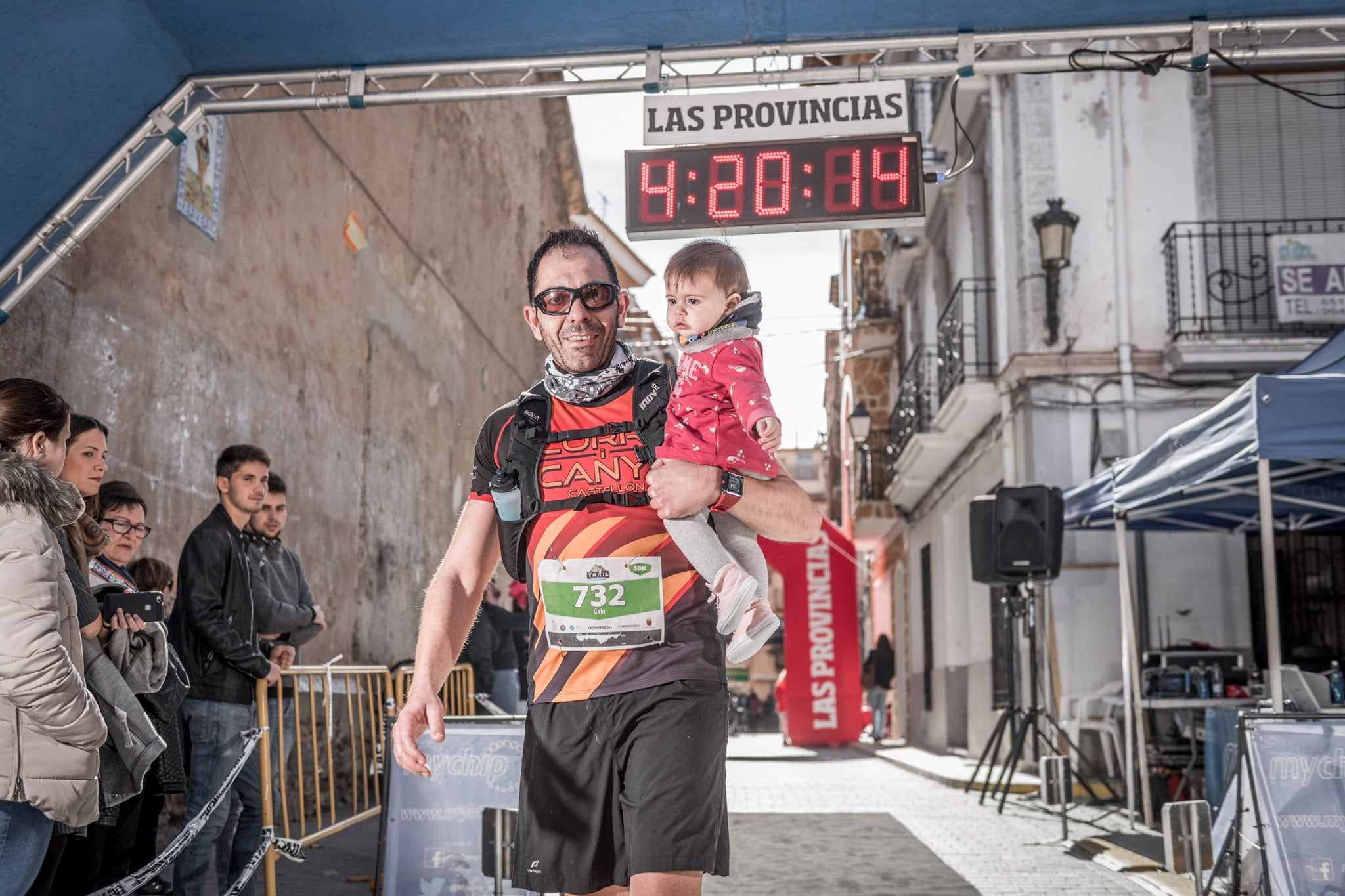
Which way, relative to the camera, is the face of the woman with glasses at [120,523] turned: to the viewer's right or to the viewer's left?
to the viewer's right

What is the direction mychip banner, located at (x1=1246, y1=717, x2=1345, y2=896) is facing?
toward the camera

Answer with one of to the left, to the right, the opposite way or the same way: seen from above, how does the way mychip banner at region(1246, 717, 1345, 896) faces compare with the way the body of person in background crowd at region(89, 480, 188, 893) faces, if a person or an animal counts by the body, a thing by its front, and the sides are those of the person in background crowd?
to the right

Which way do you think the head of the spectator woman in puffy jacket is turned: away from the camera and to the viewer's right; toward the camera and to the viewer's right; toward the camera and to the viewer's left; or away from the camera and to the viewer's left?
away from the camera and to the viewer's right

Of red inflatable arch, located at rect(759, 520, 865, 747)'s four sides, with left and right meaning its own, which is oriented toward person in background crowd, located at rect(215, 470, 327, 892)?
front

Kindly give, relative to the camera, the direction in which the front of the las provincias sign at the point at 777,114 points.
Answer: facing the viewer

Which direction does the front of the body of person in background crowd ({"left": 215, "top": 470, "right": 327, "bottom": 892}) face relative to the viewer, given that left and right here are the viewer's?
facing the viewer and to the right of the viewer

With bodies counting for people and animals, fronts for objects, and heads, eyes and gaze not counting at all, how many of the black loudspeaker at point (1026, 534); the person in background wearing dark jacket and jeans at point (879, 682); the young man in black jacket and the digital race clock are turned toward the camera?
2

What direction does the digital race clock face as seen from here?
toward the camera

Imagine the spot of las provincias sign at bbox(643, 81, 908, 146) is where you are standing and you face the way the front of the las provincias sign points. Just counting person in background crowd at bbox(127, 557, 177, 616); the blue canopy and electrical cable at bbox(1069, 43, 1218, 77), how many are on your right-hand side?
1
